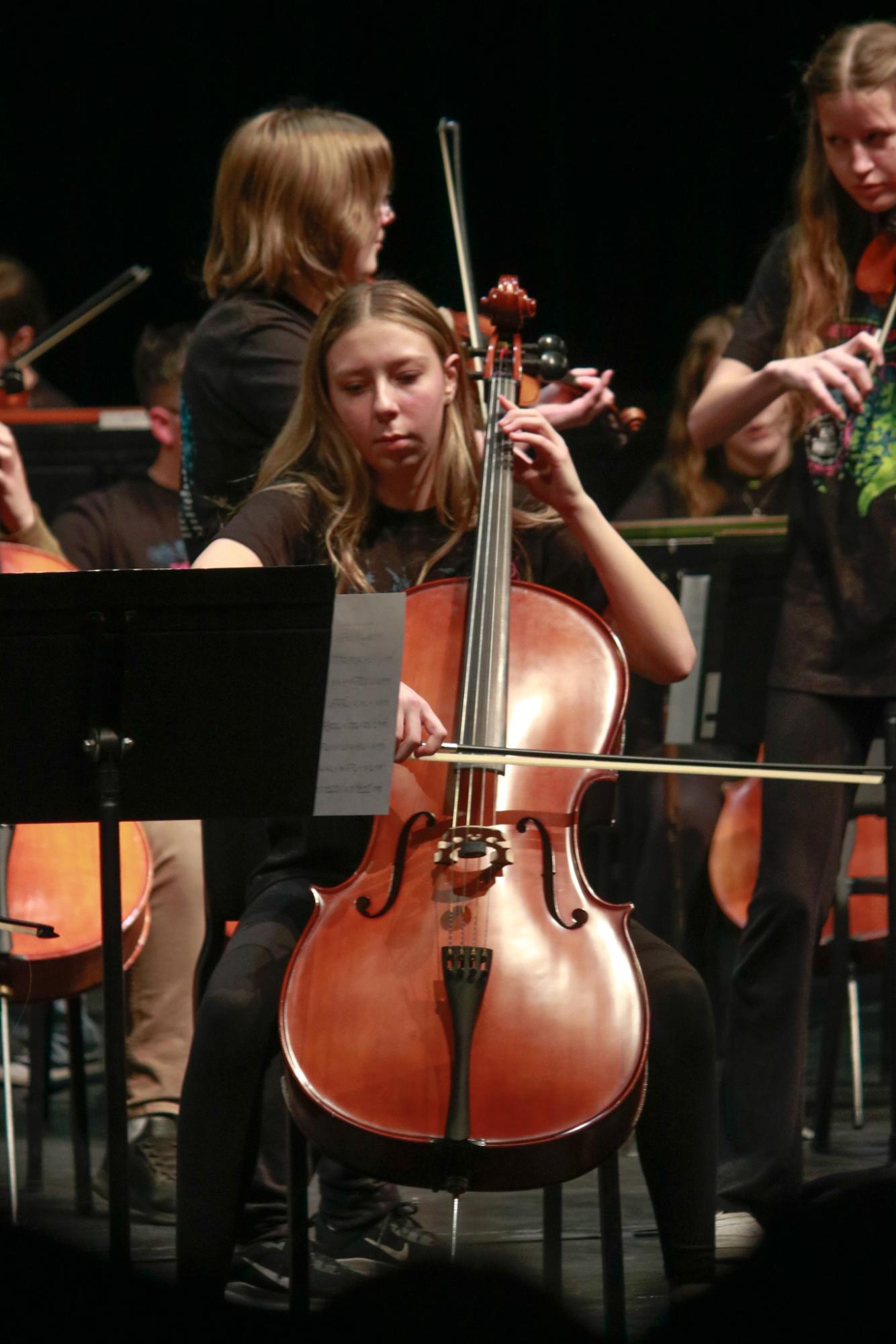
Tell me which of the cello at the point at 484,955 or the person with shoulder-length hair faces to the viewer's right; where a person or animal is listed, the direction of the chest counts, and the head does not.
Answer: the person with shoulder-length hair

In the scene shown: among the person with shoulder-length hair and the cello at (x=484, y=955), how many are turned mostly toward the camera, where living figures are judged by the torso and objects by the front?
1

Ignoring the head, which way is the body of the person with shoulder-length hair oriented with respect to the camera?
to the viewer's right

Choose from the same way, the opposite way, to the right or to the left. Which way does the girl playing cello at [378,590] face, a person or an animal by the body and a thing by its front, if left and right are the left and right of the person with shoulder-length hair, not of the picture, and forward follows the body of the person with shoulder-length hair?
to the right

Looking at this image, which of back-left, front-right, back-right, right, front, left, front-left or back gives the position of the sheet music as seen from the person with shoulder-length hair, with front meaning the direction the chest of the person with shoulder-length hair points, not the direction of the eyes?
right

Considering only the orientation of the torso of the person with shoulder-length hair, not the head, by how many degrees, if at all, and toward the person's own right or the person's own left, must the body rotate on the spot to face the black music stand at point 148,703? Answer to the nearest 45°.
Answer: approximately 90° to the person's own right

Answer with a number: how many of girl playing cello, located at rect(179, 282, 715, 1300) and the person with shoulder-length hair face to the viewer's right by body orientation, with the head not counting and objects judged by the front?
1

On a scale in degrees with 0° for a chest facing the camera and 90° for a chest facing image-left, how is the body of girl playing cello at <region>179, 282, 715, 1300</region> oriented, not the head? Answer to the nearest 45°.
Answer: approximately 0°

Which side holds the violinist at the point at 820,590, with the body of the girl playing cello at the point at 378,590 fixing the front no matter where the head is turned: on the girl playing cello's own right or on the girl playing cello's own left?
on the girl playing cello's own left

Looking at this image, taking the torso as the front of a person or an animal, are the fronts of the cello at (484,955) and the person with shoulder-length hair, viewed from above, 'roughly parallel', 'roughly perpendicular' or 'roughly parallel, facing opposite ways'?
roughly perpendicular

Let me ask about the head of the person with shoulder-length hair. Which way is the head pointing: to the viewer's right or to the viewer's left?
to the viewer's right
